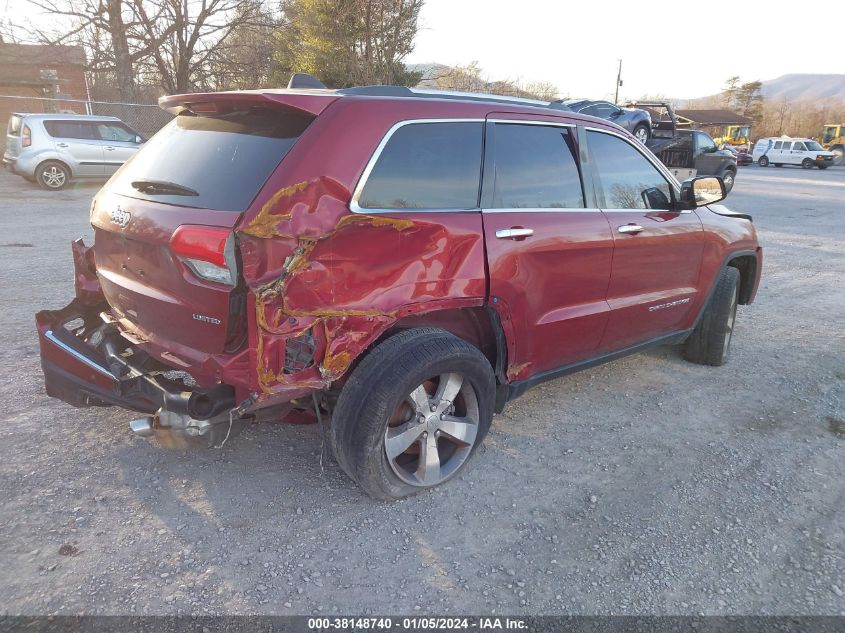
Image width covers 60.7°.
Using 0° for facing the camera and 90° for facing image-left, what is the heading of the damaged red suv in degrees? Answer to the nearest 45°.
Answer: approximately 225°

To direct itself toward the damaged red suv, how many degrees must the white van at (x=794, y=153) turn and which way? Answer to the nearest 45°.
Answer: approximately 45° to its right

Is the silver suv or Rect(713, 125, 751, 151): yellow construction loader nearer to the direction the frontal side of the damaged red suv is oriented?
the yellow construction loader

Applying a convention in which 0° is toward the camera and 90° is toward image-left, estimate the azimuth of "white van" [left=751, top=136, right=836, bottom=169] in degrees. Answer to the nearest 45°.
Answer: approximately 315°

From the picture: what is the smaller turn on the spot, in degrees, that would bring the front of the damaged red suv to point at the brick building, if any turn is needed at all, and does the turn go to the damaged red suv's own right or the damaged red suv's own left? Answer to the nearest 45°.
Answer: approximately 90° to the damaged red suv's own left

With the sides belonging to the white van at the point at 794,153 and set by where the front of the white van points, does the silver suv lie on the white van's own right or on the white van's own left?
on the white van's own right

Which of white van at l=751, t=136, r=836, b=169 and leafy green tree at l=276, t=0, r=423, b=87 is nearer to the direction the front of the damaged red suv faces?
the white van

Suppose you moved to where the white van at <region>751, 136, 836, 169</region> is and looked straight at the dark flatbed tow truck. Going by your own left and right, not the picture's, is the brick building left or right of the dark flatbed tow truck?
right
